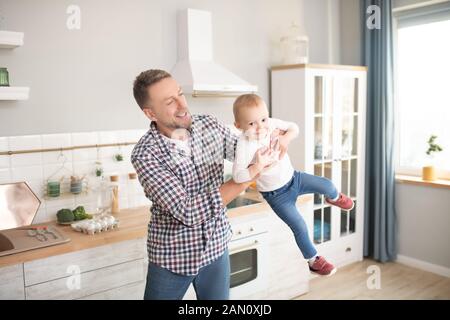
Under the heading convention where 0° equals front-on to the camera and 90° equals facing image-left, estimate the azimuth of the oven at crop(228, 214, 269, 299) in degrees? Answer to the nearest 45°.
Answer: approximately 315°

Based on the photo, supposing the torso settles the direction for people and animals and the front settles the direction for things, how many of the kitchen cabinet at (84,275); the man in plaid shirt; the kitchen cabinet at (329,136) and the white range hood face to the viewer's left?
0

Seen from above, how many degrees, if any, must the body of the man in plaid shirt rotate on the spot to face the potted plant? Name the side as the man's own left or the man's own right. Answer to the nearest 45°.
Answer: approximately 90° to the man's own left

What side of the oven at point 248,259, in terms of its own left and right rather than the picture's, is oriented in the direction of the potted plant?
left

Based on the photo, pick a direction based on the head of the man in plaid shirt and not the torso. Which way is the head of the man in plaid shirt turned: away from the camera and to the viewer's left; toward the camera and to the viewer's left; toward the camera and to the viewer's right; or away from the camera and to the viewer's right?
toward the camera and to the viewer's right

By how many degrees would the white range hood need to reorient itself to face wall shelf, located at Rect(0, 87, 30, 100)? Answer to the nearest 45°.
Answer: approximately 90° to its right

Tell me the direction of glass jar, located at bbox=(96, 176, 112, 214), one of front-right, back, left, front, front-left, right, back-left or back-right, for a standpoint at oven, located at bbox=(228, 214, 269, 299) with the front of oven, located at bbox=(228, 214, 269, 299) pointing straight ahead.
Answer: back-right

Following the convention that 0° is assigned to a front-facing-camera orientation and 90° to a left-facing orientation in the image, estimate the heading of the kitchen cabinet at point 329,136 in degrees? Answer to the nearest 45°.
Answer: approximately 315°

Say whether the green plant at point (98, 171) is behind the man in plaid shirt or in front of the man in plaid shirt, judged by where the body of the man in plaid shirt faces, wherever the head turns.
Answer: behind

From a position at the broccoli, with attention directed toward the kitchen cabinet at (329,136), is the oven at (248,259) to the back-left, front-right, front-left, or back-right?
front-right

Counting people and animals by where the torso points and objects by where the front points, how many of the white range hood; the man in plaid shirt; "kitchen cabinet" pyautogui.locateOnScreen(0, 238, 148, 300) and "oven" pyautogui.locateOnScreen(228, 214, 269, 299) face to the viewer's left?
0

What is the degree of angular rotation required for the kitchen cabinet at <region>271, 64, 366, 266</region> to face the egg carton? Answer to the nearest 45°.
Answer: approximately 90° to its right

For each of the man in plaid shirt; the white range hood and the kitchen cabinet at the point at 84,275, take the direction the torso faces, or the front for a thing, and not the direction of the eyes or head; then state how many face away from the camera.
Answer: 0

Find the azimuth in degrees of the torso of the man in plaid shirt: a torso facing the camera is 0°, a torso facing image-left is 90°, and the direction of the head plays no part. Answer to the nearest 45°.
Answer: approximately 315°

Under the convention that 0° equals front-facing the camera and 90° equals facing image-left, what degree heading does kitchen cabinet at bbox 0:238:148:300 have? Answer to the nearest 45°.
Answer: approximately 315°

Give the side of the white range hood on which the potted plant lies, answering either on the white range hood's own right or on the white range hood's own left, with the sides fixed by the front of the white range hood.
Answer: on the white range hood's own left
